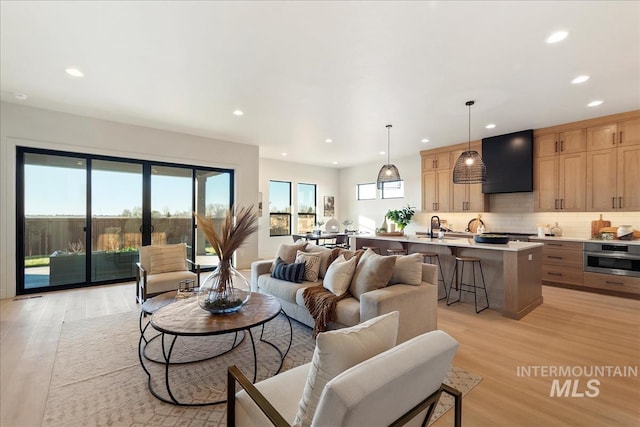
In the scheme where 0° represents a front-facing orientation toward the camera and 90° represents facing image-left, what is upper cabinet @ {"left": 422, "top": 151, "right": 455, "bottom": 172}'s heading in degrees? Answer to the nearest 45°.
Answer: approximately 45°

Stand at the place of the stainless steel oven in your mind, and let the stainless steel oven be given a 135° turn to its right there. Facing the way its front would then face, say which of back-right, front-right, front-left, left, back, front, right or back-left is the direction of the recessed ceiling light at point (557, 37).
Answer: back-left

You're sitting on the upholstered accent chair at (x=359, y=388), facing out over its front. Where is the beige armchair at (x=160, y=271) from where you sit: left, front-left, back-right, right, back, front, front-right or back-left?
front

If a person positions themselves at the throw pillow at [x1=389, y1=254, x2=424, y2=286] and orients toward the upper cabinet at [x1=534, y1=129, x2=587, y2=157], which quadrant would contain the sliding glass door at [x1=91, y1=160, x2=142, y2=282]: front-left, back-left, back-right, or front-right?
back-left

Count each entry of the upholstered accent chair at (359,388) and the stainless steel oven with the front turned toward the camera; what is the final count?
1

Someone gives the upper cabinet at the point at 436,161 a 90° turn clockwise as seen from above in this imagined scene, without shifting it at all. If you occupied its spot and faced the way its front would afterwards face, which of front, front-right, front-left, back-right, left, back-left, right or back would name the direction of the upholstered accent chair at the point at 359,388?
back-left

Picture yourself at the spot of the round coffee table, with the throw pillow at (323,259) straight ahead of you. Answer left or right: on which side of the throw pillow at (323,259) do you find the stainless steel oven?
right

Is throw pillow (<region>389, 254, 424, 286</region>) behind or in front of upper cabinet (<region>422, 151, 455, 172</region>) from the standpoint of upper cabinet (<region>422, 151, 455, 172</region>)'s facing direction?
in front

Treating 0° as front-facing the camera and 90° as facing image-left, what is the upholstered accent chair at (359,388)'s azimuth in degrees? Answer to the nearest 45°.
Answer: approximately 135°

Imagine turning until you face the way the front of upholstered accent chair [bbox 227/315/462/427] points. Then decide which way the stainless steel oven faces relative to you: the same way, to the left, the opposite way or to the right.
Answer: to the left

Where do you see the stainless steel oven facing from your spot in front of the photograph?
facing the viewer

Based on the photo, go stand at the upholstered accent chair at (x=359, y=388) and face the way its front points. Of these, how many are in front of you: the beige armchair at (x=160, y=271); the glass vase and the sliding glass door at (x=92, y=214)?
3

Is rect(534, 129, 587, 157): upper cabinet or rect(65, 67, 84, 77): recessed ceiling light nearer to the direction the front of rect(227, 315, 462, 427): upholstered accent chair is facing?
the recessed ceiling light

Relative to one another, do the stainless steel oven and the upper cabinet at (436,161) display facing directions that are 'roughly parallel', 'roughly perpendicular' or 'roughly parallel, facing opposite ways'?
roughly parallel

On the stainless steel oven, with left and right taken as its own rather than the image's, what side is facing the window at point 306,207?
right
